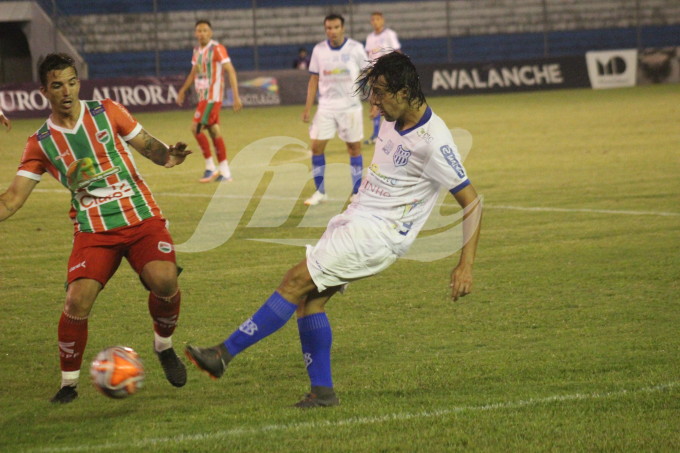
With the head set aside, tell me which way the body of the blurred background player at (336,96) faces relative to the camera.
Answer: toward the camera

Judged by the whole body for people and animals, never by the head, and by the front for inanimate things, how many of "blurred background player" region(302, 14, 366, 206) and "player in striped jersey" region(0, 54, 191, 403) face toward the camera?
2

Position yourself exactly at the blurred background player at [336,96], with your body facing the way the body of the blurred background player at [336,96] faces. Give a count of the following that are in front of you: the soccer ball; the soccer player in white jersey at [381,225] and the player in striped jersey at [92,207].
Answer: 3

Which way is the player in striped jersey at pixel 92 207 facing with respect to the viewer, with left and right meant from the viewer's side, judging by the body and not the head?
facing the viewer

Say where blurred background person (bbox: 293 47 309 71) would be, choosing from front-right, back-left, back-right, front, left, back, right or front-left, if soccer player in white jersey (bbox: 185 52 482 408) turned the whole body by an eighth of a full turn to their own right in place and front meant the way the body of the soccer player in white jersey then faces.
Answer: right

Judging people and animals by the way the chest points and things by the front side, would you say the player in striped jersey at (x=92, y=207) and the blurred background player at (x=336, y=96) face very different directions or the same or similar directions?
same or similar directions

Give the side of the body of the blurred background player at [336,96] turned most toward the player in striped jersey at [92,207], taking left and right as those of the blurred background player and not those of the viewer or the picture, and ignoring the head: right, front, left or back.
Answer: front

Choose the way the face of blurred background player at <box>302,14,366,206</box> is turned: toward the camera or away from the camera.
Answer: toward the camera

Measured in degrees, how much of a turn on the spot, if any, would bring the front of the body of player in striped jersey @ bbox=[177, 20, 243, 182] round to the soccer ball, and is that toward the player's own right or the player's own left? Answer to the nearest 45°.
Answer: approximately 45° to the player's own left

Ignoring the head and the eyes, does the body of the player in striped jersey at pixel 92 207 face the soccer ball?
yes

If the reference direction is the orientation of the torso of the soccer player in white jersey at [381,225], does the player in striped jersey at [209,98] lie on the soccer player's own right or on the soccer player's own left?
on the soccer player's own right

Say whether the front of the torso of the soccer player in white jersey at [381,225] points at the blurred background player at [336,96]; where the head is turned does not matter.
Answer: no

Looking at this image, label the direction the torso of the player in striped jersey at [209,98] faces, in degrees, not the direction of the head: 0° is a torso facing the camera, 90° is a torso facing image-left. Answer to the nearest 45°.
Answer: approximately 45°

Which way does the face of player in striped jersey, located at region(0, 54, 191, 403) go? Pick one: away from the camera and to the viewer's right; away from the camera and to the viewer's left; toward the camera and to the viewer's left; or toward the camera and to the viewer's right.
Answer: toward the camera and to the viewer's right

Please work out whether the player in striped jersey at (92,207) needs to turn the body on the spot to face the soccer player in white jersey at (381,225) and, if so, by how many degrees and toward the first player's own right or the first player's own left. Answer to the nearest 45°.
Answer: approximately 45° to the first player's own left

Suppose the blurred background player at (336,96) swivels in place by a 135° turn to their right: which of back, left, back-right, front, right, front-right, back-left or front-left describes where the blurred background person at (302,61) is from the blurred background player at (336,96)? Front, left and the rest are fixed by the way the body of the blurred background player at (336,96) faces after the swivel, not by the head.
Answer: front-right

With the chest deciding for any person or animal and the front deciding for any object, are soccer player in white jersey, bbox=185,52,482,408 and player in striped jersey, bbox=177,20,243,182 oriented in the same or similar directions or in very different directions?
same or similar directions
